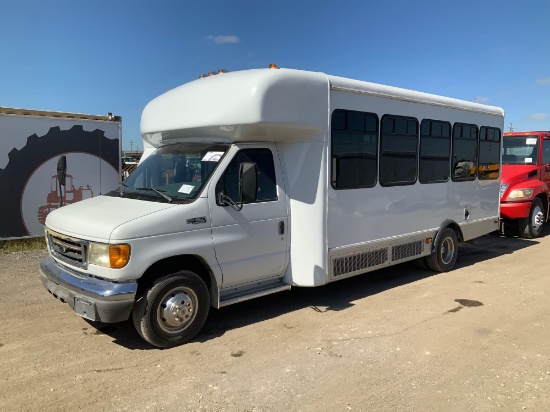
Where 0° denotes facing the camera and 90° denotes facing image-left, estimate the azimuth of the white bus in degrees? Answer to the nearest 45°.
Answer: approximately 45°

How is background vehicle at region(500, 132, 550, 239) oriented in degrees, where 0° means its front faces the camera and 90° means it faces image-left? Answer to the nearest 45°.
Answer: approximately 45°

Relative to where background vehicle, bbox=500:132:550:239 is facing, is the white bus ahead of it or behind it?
ahead

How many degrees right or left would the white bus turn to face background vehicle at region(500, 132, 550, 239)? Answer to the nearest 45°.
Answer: approximately 180°
